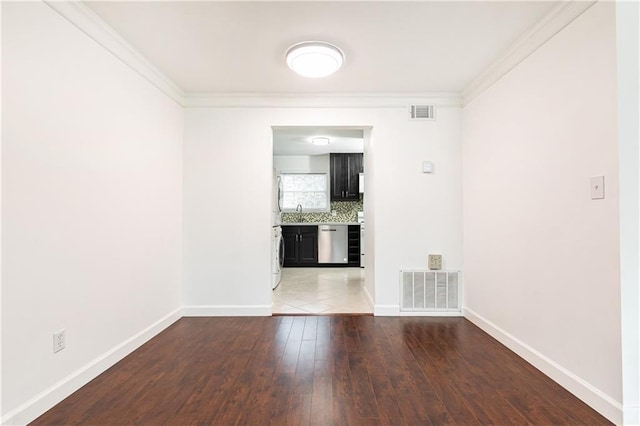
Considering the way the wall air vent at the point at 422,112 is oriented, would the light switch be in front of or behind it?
in front

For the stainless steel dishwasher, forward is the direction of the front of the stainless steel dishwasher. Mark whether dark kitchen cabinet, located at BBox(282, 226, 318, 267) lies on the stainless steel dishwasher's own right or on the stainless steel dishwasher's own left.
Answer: on the stainless steel dishwasher's own right

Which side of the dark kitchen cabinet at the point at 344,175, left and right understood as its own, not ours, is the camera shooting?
front

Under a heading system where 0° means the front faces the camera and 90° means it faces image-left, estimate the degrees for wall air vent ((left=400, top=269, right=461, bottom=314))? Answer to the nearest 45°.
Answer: approximately 0°

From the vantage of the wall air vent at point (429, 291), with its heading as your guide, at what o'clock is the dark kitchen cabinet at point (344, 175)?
The dark kitchen cabinet is roughly at 5 o'clock from the wall air vent.

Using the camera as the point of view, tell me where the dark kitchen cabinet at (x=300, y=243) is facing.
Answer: facing the viewer

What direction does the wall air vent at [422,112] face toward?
toward the camera

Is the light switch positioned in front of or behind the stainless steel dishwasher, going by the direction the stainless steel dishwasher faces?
in front

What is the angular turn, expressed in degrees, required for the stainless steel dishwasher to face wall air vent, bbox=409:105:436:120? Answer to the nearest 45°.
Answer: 0° — it already faces it

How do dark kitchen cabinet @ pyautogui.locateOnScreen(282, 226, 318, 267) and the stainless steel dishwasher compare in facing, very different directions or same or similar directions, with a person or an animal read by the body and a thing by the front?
same or similar directions
